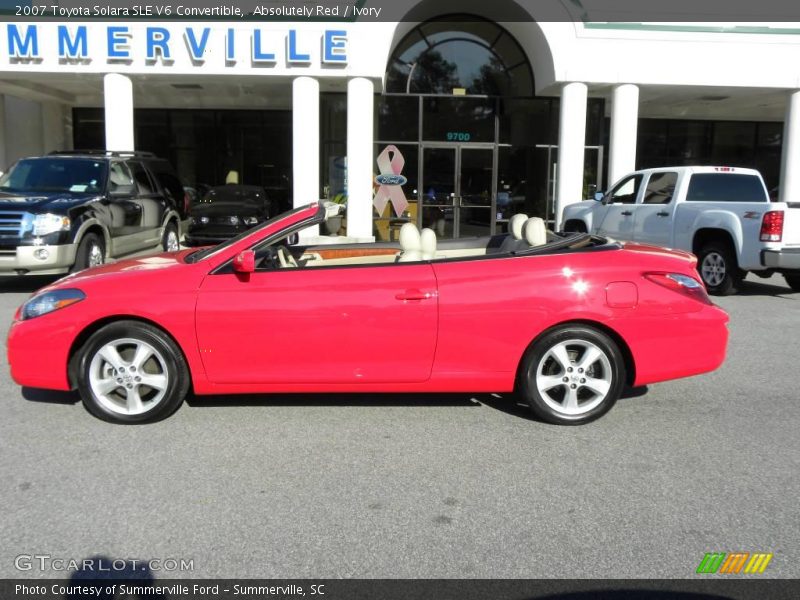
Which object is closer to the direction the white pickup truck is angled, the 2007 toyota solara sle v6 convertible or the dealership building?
the dealership building

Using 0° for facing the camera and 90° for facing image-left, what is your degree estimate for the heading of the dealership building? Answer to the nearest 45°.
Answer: approximately 0°

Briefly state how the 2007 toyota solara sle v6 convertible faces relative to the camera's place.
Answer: facing to the left of the viewer

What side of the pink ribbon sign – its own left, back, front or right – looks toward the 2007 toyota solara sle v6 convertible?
front

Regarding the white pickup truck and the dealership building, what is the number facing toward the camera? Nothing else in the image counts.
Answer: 1

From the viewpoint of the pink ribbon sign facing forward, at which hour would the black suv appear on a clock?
The black suv is roughly at 1 o'clock from the pink ribbon sign.

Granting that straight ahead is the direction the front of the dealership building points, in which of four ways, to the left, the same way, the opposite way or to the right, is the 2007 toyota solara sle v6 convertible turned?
to the right

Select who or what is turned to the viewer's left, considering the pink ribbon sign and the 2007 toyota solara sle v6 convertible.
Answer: the 2007 toyota solara sle v6 convertible

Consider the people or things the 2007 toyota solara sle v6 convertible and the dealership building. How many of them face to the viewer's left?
1

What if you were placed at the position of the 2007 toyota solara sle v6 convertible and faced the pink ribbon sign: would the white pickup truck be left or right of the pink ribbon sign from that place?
right

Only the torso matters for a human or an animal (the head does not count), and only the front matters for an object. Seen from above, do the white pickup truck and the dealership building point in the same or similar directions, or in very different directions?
very different directions

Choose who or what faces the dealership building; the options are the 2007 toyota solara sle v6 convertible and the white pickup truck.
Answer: the white pickup truck

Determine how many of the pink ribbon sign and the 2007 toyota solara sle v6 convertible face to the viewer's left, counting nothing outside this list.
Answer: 1

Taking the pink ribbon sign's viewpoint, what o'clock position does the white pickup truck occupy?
The white pickup truck is roughly at 11 o'clock from the pink ribbon sign.

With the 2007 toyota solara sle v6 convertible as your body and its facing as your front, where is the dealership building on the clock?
The dealership building is roughly at 3 o'clock from the 2007 toyota solara sle v6 convertible.

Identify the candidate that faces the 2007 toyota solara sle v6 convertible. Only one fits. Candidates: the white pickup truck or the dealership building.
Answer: the dealership building

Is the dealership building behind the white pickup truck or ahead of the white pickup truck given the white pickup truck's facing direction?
ahead
